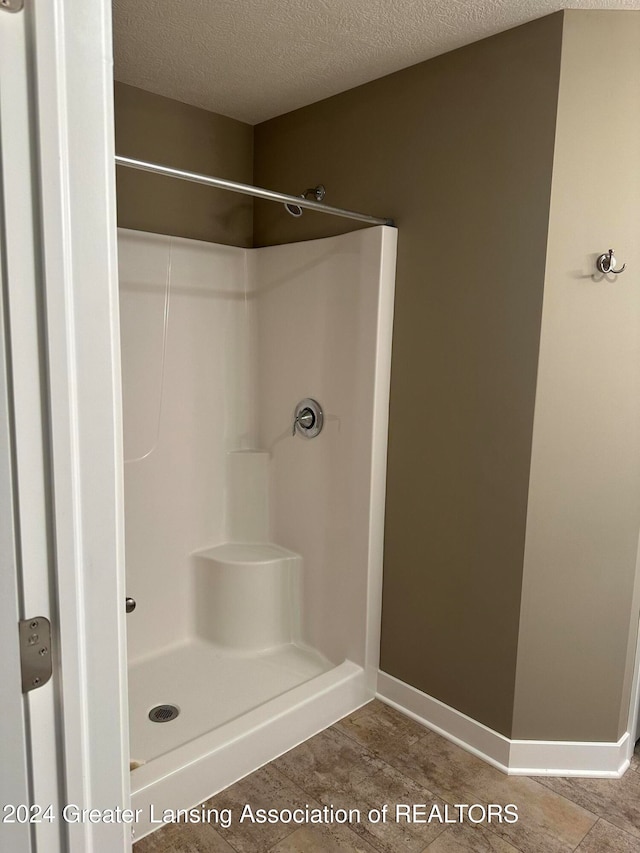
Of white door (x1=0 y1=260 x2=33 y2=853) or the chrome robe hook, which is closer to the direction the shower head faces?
the white door

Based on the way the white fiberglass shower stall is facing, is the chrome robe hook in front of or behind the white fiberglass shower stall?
in front

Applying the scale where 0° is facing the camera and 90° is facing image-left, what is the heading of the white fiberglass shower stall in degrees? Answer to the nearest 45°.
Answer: approximately 315°

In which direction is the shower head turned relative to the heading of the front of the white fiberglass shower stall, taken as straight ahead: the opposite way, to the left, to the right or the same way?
to the right

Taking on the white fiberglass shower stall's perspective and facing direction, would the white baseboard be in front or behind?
in front

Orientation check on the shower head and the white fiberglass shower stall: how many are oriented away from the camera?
0
